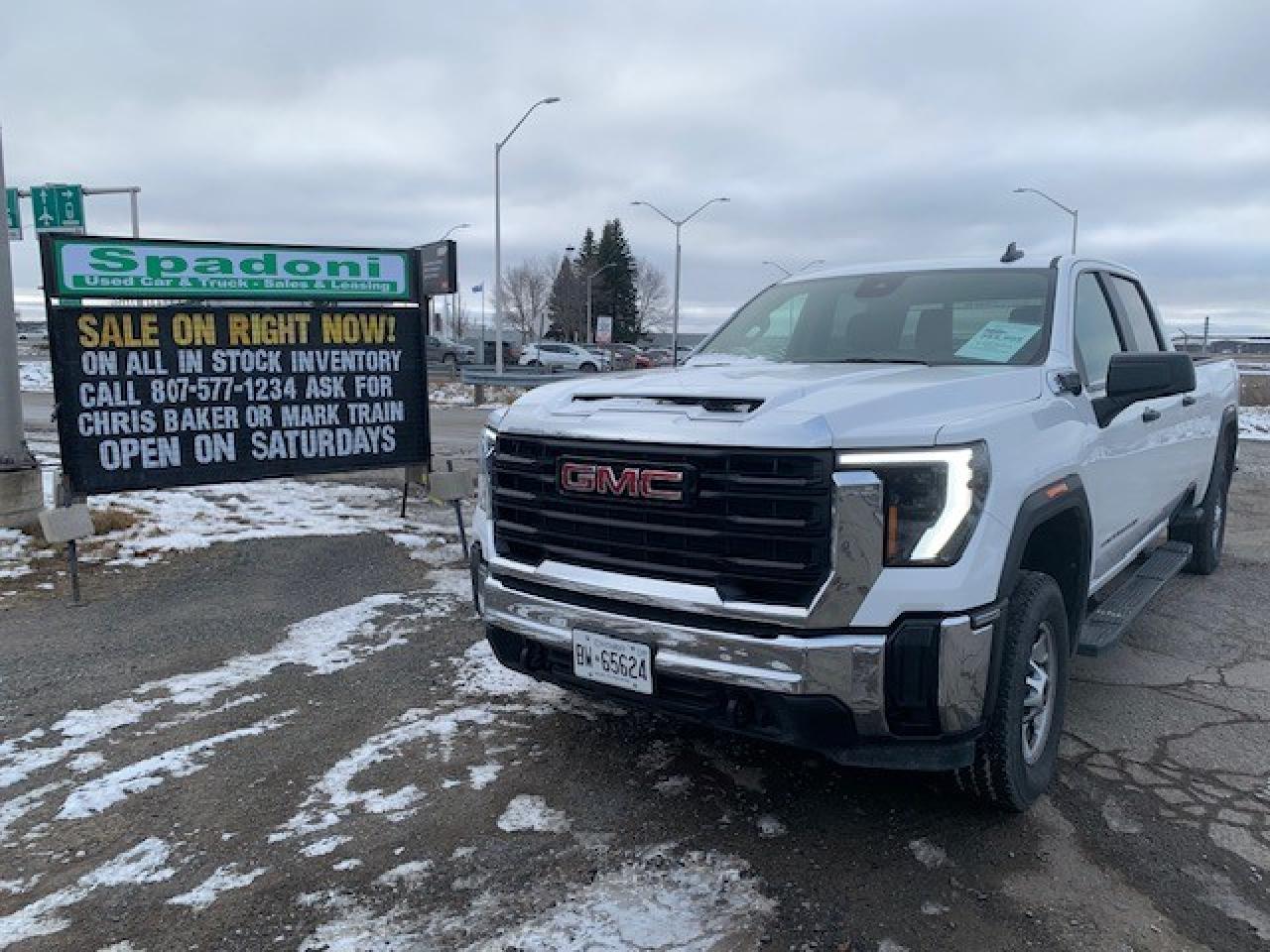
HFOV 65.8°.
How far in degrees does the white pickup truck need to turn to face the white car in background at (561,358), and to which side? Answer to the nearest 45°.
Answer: approximately 135° to its right

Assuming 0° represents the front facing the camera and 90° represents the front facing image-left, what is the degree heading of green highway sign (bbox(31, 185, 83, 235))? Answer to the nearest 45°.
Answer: approximately 0°

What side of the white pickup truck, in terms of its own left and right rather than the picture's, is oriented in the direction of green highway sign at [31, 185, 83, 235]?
right

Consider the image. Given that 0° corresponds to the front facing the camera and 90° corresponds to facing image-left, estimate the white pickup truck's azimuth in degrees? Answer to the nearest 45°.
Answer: approximately 45°

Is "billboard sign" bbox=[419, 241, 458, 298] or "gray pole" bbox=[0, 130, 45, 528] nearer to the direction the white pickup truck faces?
the gray pole

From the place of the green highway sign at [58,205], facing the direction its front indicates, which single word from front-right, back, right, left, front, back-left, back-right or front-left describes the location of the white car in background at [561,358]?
back-left

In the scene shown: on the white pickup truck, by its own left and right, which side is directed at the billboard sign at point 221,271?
right

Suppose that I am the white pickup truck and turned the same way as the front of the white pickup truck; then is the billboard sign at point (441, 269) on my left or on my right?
on my right

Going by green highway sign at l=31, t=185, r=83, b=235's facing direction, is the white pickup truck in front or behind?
in front

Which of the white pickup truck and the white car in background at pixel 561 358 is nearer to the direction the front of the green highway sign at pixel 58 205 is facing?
the white pickup truck

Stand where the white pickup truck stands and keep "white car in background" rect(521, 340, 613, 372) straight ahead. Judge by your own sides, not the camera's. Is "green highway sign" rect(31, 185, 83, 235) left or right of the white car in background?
left
